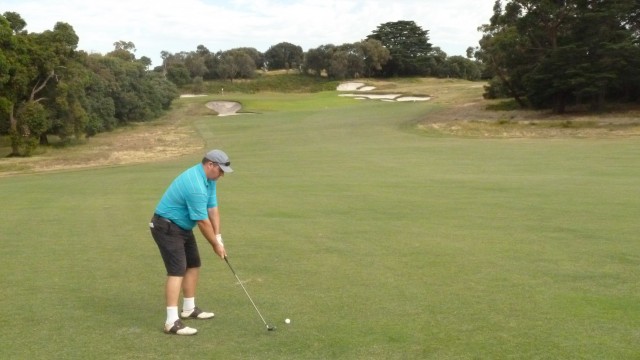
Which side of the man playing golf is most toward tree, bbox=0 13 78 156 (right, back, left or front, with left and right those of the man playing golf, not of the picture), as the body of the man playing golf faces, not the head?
left

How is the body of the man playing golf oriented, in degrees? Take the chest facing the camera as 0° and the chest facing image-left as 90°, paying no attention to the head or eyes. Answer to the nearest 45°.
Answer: approximately 270°
